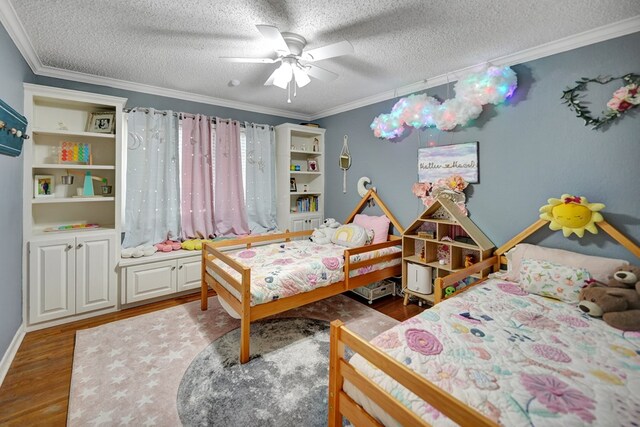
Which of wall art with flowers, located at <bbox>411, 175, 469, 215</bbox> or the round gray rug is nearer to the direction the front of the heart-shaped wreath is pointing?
the round gray rug

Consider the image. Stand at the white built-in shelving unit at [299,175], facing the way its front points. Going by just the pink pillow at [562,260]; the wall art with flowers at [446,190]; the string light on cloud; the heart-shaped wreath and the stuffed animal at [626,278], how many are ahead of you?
5

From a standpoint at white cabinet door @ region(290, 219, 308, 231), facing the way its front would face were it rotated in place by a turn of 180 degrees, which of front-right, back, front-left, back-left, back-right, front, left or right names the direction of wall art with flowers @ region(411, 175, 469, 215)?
back-right

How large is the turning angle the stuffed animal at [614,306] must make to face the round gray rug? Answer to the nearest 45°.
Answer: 0° — it already faces it

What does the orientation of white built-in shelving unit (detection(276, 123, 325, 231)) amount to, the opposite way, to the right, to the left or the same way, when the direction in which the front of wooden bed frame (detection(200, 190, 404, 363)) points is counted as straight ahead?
to the left

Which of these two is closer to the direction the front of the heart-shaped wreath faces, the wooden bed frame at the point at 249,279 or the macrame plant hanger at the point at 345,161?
the wooden bed frame

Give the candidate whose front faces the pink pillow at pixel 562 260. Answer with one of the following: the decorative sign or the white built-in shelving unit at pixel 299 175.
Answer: the white built-in shelving unit

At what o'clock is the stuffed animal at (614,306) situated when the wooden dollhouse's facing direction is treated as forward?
The stuffed animal is roughly at 9 o'clock from the wooden dollhouse.

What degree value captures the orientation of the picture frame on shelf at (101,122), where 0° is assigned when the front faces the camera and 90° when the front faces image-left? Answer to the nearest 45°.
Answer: approximately 0°

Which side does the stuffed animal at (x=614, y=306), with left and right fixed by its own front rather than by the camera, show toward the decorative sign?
right
